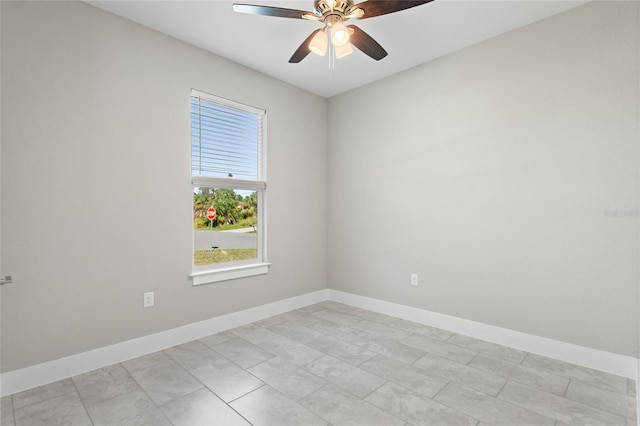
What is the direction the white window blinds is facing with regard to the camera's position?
facing the viewer and to the right of the viewer

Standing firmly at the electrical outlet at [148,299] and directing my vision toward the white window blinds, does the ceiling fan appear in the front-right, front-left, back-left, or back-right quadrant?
front-right

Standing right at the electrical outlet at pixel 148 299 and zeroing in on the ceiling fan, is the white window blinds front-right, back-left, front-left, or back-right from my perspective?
front-left

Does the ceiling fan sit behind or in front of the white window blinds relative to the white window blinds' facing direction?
in front
